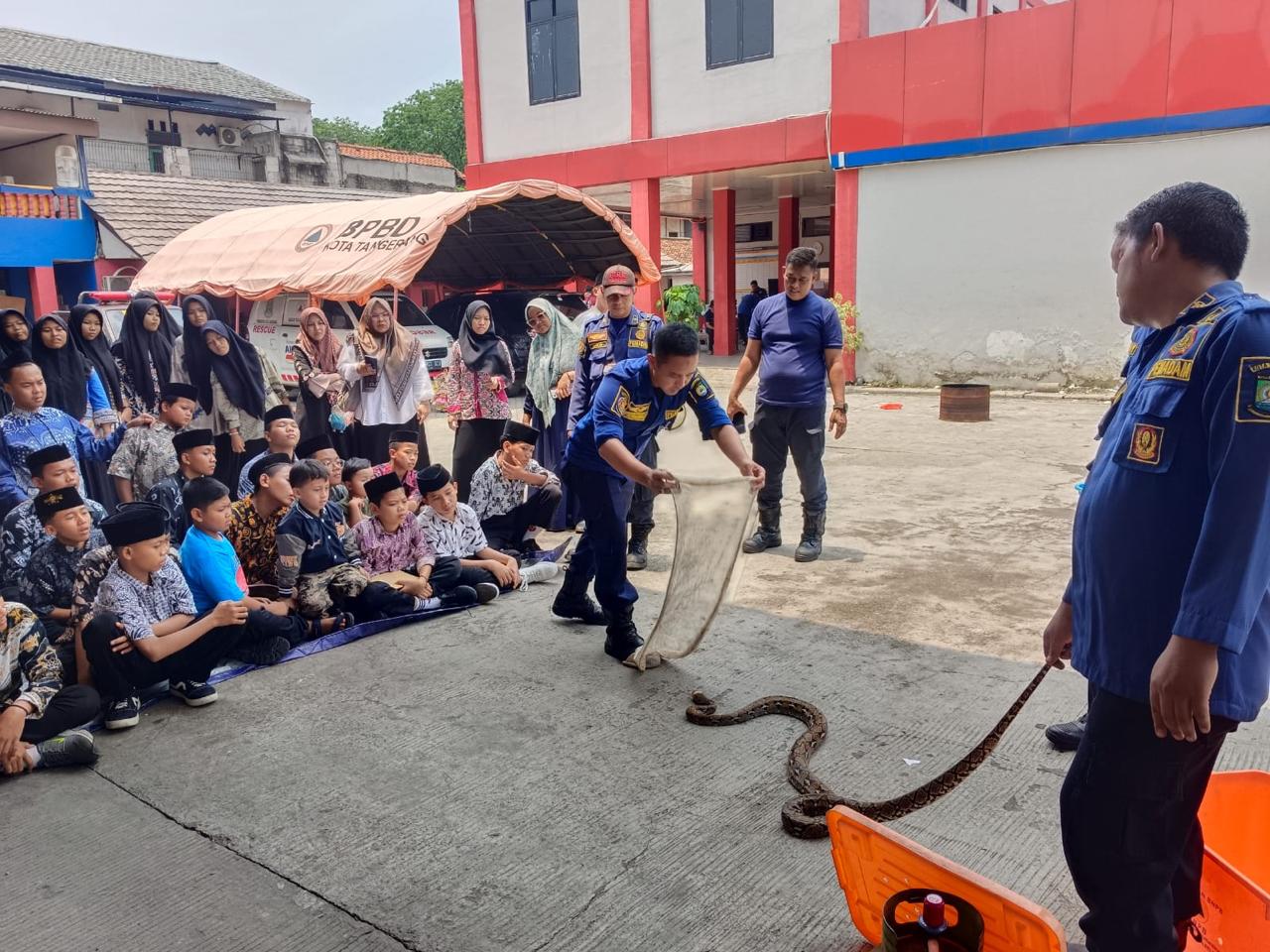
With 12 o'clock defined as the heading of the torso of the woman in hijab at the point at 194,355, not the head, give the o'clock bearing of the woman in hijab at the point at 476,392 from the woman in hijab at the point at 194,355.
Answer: the woman in hijab at the point at 476,392 is roughly at 11 o'clock from the woman in hijab at the point at 194,355.

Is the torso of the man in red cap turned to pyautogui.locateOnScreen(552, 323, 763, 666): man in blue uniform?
yes

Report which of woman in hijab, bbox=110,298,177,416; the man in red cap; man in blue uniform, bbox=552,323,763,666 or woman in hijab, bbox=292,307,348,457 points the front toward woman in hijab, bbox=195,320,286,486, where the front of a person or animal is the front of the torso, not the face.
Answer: woman in hijab, bbox=110,298,177,416

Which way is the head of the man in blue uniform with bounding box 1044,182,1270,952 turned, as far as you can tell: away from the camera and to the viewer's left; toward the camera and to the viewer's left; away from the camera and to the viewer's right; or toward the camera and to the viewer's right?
away from the camera and to the viewer's left

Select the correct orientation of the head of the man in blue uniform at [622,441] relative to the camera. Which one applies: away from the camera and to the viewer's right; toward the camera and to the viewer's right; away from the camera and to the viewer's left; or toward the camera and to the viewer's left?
toward the camera and to the viewer's right

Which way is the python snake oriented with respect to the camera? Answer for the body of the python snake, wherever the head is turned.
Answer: to the viewer's left

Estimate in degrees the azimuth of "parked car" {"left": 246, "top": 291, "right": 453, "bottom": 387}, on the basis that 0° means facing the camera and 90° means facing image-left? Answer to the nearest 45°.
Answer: approximately 315°

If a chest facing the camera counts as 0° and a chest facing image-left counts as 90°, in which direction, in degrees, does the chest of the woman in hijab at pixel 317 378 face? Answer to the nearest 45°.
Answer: approximately 315°

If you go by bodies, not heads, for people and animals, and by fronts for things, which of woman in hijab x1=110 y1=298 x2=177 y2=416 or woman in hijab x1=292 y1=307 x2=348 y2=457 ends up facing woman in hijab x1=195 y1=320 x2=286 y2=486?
woman in hijab x1=110 y1=298 x2=177 y2=416

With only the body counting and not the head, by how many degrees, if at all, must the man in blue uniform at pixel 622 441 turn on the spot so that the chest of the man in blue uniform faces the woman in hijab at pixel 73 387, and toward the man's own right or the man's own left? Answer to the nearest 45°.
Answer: approximately 180°

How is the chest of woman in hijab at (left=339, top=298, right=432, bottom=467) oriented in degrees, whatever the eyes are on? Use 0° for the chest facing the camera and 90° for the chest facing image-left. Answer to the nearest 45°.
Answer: approximately 0°

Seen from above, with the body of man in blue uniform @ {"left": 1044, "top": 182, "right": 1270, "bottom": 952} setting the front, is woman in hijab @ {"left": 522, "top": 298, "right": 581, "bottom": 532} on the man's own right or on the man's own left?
on the man's own right
